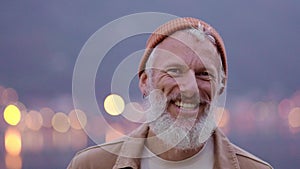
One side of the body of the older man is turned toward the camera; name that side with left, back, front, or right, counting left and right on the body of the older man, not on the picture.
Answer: front

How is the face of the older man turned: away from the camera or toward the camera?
toward the camera
